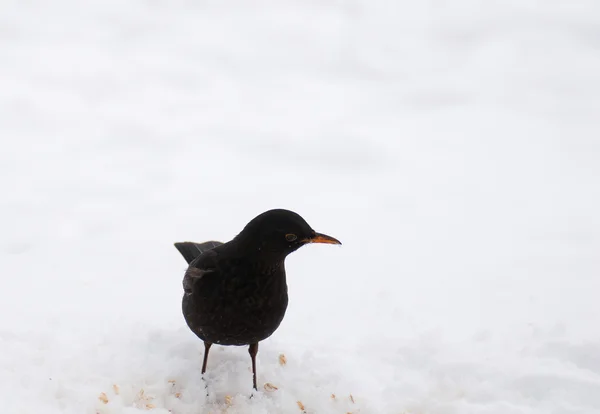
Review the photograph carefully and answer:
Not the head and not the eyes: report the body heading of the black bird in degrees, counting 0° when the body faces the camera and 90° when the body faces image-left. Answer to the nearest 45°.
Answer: approximately 315°
